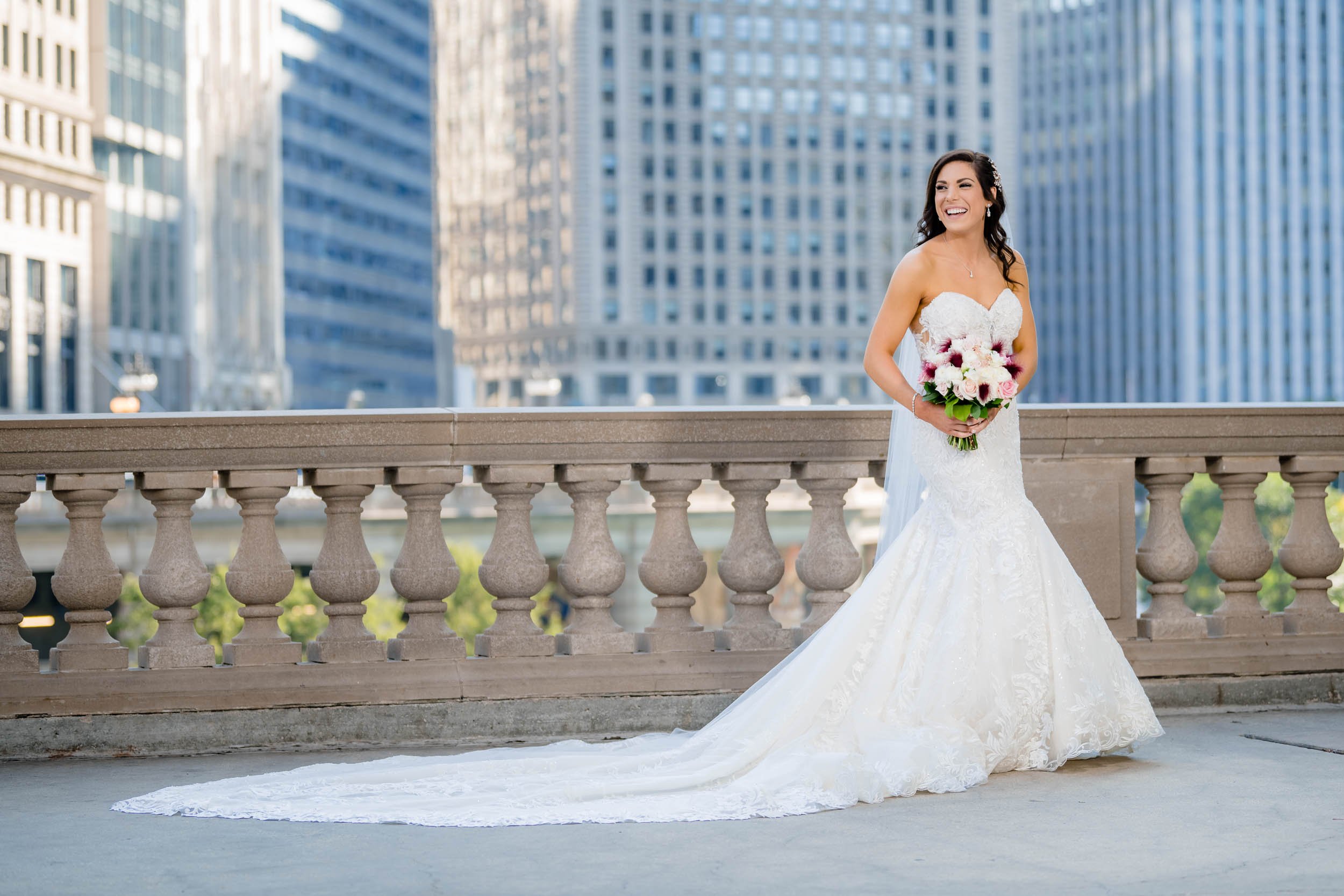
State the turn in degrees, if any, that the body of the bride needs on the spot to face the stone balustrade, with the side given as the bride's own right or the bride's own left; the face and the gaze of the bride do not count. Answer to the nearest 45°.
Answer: approximately 180°

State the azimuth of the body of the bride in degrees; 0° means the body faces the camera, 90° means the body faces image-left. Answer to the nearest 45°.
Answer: approximately 315°
